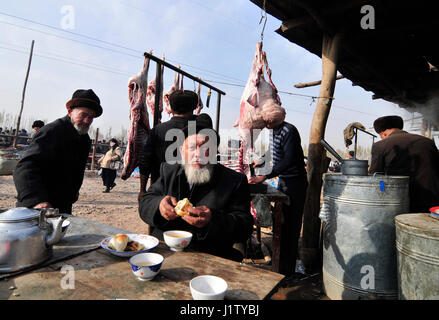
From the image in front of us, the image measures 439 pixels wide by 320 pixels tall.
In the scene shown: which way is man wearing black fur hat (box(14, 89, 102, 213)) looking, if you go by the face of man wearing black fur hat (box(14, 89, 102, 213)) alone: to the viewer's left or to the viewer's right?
to the viewer's right

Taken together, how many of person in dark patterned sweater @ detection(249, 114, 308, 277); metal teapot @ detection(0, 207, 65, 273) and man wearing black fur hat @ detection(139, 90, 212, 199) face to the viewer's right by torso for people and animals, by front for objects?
1

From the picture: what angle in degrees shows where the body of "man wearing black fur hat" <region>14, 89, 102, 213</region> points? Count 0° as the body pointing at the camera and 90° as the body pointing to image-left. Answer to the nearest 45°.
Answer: approximately 315°

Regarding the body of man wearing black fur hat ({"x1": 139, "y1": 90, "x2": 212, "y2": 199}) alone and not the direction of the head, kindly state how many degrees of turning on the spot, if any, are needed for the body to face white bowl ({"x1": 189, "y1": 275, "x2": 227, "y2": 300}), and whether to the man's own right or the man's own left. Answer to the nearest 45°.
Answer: approximately 180°

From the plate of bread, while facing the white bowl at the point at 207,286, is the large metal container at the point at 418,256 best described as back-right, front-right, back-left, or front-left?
front-left

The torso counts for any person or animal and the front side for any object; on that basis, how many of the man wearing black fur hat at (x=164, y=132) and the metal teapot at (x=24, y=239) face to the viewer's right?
1

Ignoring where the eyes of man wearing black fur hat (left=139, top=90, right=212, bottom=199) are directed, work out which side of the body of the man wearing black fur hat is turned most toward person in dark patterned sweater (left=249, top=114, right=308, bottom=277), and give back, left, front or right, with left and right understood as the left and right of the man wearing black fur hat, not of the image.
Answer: right

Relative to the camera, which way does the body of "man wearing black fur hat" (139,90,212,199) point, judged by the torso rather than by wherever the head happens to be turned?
away from the camera

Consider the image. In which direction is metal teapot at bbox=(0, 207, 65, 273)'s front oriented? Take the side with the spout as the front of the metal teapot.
to the viewer's right

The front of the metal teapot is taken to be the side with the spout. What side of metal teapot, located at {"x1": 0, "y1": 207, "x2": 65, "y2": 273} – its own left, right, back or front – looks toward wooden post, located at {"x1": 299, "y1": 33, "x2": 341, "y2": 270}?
front

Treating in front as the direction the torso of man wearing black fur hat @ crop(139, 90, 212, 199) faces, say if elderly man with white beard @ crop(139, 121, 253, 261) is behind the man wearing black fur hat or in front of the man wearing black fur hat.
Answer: behind

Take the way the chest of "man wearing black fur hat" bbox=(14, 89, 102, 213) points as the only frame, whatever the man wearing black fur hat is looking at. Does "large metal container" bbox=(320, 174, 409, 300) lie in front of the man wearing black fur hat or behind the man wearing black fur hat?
in front

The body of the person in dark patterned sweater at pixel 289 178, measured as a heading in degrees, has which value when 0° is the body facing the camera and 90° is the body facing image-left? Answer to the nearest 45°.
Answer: approximately 90°

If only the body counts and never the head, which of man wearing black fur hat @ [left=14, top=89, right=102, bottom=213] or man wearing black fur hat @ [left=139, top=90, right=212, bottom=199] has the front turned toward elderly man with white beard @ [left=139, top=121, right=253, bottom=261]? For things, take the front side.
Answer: man wearing black fur hat @ [left=14, top=89, right=102, bottom=213]
